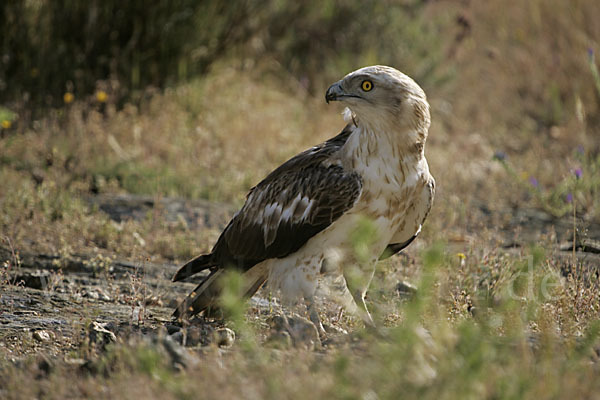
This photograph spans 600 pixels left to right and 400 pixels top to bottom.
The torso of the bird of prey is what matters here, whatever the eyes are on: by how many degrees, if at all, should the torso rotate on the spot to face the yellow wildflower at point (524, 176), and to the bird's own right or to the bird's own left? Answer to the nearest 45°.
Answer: approximately 90° to the bird's own left

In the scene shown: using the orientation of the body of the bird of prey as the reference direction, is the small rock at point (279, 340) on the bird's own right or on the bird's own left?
on the bird's own right

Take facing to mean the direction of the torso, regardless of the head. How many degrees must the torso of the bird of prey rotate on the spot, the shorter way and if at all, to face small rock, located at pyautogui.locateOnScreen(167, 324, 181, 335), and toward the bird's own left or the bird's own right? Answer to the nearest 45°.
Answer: approximately 135° to the bird's own right

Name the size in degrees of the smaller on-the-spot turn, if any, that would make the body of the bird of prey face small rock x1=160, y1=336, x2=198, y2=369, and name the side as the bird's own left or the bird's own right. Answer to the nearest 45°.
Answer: approximately 90° to the bird's own right

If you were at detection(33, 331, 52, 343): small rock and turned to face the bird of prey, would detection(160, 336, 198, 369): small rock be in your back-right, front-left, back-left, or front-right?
front-right

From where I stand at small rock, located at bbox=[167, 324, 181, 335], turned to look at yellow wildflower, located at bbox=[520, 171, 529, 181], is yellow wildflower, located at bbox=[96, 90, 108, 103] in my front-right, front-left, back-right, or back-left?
front-left

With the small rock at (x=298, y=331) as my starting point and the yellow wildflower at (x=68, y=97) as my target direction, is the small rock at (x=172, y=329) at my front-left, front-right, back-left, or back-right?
front-left

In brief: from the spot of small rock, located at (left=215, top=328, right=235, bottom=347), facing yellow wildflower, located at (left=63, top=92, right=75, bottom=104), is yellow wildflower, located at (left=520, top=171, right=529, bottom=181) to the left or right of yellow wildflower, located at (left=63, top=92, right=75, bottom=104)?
right
